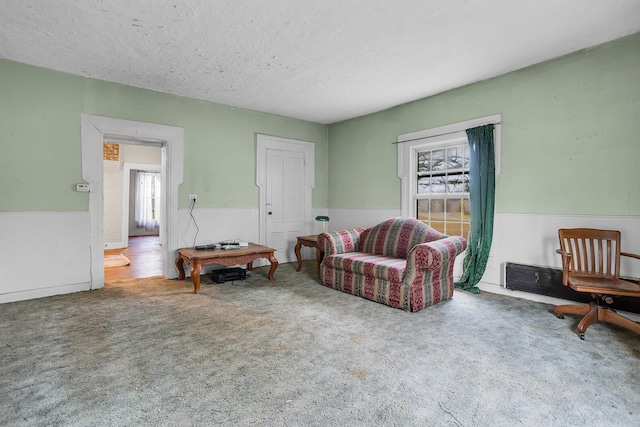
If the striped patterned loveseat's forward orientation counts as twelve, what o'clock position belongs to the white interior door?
The white interior door is roughly at 3 o'clock from the striped patterned loveseat.

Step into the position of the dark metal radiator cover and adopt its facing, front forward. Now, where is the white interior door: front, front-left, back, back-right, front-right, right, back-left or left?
front-right

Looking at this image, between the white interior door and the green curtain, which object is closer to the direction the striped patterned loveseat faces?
the white interior door

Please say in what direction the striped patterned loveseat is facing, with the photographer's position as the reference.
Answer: facing the viewer and to the left of the viewer

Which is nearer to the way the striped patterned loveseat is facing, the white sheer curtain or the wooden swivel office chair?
the white sheer curtain

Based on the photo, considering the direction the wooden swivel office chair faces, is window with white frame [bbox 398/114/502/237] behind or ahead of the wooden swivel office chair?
behind

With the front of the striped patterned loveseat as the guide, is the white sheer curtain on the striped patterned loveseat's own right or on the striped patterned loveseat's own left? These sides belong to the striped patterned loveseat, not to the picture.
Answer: on the striped patterned loveseat's own right

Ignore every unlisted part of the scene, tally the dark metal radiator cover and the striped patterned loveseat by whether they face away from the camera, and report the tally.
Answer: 0

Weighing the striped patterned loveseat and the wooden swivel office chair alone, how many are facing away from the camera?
0

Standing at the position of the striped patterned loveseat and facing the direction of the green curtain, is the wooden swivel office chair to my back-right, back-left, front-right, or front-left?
front-right
